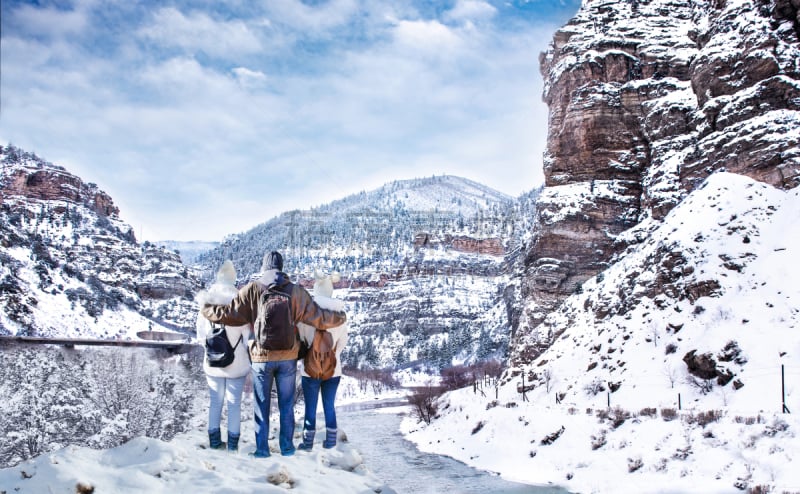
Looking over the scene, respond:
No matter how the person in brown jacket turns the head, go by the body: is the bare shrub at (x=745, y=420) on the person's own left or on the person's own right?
on the person's own right

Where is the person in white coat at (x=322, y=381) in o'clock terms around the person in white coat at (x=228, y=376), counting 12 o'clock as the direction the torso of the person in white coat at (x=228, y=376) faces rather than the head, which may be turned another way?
the person in white coat at (x=322, y=381) is roughly at 2 o'clock from the person in white coat at (x=228, y=376).

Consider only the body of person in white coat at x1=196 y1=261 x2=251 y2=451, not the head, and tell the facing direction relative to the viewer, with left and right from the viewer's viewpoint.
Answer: facing away from the viewer

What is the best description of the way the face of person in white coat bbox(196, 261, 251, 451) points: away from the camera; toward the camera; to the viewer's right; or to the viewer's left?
away from the camera

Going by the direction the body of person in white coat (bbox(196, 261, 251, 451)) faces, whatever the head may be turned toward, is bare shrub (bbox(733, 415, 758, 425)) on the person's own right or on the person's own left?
on the person's own right

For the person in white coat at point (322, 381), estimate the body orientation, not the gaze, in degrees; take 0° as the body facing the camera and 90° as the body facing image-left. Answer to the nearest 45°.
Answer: approximately 180°

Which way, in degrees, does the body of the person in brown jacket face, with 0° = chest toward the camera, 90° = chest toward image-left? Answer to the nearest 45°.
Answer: approximately 180°

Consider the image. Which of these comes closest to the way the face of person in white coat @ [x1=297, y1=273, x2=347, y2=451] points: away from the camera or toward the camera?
away from the camera
